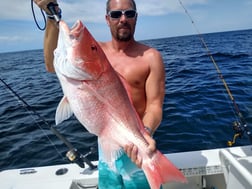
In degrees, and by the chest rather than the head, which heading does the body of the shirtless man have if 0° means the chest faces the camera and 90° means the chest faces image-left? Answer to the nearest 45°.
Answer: approximately 0°
